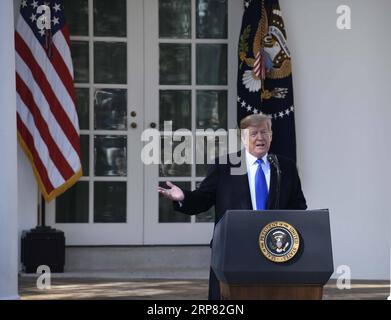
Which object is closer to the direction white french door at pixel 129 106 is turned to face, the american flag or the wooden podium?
the wooden podium

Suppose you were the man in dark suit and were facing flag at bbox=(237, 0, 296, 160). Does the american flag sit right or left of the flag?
left

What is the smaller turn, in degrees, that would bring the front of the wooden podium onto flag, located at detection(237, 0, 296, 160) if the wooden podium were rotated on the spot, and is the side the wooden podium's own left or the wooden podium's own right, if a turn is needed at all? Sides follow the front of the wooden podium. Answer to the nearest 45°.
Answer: approximately 180°

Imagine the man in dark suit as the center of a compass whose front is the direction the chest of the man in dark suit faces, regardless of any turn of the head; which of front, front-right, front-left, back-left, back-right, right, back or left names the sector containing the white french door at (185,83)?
back

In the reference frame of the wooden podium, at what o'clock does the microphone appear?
The microphone is roughly at 6 o'clock from the wooden podium.

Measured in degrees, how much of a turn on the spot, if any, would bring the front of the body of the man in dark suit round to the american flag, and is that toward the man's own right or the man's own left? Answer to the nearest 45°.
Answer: approximately 135° to the man's own right

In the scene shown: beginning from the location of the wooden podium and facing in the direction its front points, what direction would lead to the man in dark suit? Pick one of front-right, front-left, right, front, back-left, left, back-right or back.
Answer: back

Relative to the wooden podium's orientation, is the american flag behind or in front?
behind

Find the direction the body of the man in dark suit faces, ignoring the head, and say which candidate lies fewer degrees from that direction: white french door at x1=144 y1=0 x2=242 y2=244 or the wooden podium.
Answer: the wooden podium

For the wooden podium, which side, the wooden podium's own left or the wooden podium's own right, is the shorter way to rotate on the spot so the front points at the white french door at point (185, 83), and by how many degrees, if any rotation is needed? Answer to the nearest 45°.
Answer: approximately 180°

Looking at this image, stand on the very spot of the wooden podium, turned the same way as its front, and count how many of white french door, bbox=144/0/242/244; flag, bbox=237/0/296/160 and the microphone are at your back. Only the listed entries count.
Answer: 3
